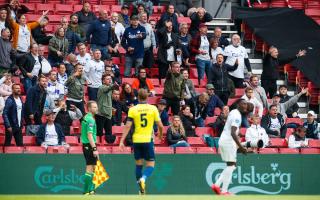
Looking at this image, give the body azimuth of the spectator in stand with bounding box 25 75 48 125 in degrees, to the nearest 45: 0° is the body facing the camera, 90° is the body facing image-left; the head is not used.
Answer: approximately 315°

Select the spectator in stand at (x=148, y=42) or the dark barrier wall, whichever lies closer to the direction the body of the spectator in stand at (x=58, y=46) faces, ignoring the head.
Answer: the dark barrier wall

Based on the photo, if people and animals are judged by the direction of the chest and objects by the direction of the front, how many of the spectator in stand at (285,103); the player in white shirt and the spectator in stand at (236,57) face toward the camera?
2

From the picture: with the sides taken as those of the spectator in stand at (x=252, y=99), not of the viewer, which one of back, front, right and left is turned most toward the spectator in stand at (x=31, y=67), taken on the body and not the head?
right

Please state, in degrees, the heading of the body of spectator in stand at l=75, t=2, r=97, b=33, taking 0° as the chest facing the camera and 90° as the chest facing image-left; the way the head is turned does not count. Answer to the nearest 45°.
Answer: approximately 0°

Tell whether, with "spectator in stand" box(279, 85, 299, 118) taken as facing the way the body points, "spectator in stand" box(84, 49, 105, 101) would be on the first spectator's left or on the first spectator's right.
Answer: on the first spectator's right
